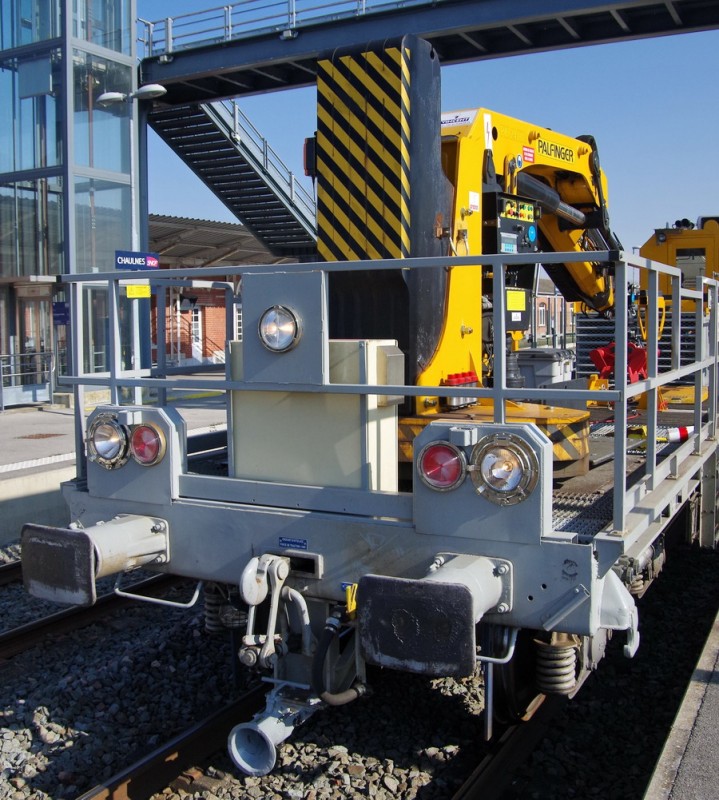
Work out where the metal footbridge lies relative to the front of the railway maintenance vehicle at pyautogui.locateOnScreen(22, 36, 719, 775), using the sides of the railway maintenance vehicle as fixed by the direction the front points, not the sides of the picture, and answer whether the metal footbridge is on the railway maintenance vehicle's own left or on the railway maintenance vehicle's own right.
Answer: on the railway maintenance vehicle's own right

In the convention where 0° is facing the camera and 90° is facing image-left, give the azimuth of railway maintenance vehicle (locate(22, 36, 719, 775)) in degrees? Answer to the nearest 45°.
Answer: approximately 45°

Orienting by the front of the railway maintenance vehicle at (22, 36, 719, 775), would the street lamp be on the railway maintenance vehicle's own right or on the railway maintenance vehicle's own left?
on the railway maintenance vehicle's own right

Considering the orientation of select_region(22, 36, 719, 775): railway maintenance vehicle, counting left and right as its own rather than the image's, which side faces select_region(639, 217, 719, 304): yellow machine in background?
back
